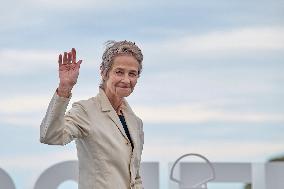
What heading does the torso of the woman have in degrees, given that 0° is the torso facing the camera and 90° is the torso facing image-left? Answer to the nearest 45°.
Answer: approximately 315°
